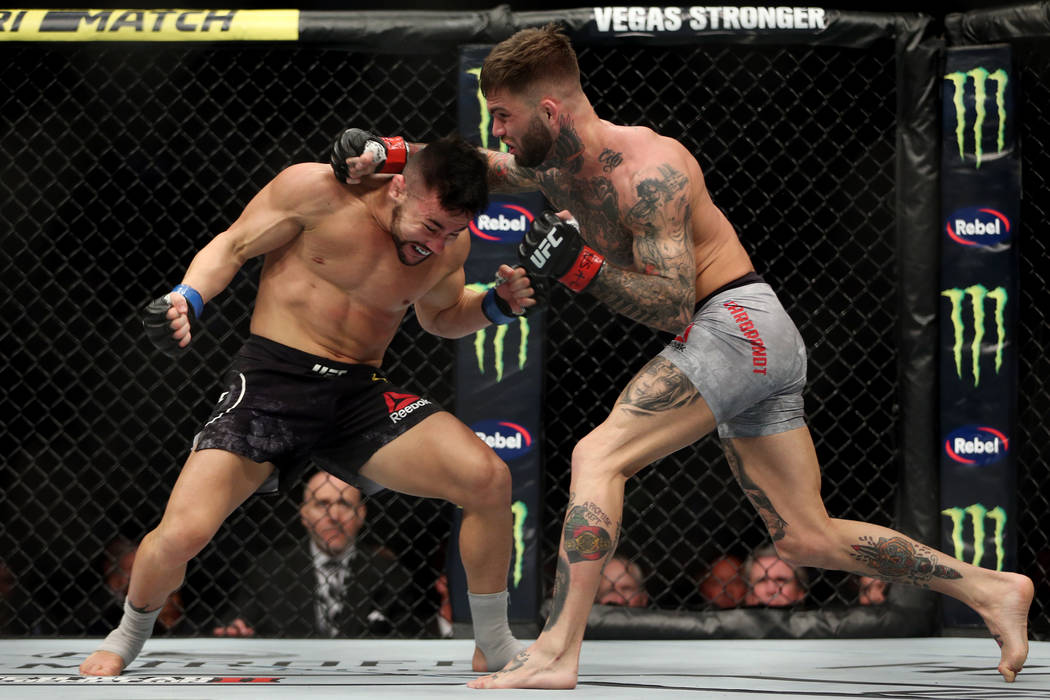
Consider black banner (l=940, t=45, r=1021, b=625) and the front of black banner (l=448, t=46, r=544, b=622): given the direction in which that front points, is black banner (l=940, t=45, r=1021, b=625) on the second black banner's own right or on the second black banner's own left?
on the second black banner's own left

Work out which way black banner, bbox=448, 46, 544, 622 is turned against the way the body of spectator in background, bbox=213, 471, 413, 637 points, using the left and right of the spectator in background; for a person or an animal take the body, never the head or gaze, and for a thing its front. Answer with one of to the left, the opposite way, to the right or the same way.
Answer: the same way

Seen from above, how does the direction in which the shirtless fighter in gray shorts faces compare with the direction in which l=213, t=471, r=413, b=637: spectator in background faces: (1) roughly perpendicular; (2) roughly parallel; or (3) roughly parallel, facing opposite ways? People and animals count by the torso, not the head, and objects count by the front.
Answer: roughly perpendicular

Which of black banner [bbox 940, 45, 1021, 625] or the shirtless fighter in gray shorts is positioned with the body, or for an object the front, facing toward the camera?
the black banner

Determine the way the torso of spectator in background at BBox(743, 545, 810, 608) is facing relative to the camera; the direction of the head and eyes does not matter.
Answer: toward the camera

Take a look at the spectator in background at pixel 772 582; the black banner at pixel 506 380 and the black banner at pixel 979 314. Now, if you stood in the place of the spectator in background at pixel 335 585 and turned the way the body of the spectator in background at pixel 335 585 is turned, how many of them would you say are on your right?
0

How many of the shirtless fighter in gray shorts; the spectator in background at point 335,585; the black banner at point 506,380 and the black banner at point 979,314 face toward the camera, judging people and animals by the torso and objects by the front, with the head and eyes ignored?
3

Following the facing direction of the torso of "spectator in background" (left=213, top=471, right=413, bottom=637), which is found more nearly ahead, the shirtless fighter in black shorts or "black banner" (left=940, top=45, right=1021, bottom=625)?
the shirtless fighter in black shorts

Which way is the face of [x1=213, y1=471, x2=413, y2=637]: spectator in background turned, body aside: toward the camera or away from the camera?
toward the camera

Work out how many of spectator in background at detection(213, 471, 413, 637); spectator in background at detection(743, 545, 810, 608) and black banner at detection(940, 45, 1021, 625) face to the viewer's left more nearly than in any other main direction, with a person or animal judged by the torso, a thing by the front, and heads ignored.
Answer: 0

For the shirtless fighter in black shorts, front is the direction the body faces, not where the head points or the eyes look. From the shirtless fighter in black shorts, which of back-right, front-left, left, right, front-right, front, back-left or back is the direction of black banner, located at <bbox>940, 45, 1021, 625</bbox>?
front-left

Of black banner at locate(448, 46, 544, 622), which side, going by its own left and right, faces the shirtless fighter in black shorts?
front

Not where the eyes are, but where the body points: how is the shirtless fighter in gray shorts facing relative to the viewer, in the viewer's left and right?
facing to the left of the viewer

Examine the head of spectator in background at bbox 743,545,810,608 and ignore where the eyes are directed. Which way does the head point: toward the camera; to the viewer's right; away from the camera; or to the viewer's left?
toward the camera

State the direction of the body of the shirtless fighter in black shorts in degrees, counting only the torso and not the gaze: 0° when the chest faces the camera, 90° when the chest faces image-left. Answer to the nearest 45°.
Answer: approximately 315°

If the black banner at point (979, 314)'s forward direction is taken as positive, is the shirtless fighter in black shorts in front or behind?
in front

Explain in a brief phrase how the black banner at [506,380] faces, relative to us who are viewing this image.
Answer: facing the viewer
